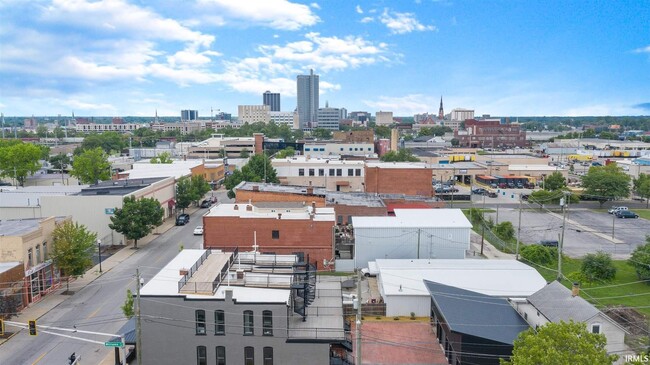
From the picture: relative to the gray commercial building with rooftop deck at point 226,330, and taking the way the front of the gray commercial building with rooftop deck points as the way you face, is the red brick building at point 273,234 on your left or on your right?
on your right

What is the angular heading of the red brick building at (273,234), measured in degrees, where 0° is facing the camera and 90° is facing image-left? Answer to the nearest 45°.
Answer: approximately 90°

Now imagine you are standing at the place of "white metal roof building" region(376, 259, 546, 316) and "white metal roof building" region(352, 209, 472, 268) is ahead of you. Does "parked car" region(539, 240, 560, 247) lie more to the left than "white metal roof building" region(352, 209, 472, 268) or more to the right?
right

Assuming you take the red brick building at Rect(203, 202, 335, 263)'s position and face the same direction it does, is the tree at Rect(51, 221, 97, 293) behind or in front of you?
in front

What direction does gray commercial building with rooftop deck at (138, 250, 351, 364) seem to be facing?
to the viewer's left

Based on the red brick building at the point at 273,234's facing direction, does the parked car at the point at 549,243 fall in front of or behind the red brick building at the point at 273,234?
behind

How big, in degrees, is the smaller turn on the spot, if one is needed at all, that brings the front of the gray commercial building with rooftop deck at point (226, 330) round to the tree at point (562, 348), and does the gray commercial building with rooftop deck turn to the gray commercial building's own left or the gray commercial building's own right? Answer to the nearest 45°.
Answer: approximately 135° to the gray commercial building's own left

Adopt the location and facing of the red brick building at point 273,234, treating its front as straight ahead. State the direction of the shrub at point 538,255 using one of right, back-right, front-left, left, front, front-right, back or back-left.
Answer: back

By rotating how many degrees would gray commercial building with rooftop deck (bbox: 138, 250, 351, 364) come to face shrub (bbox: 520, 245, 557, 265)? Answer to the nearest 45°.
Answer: approximately 135° to its right

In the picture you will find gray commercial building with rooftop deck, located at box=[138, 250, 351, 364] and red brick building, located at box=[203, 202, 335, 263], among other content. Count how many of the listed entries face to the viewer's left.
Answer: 2

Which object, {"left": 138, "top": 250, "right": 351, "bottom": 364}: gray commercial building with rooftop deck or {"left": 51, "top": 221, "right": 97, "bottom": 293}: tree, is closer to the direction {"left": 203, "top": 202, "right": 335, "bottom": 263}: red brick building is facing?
the tree

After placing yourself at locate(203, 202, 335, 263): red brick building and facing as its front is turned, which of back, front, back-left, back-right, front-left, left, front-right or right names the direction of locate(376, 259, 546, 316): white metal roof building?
back-left

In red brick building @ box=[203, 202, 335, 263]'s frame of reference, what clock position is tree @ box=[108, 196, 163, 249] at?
The tree is roughly at 1 o'clock from the red brick building.

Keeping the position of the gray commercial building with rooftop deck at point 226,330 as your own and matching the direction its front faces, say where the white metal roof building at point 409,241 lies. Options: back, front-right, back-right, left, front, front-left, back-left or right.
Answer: back-right

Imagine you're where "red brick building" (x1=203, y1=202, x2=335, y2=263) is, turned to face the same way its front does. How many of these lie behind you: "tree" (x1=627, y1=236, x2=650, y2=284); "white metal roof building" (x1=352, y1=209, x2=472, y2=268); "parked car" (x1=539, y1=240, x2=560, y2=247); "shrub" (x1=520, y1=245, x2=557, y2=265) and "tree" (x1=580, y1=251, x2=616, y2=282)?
5

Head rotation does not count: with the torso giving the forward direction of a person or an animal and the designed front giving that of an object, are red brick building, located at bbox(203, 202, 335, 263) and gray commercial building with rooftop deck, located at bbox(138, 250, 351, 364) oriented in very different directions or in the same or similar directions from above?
same or similar directions
